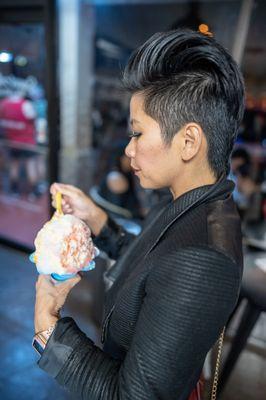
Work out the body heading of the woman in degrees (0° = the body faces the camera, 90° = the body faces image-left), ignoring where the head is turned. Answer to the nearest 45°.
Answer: approximately 90°

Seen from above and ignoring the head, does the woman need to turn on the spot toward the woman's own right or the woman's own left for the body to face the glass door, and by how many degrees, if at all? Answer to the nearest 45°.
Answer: approximately 45° to the woman's own right

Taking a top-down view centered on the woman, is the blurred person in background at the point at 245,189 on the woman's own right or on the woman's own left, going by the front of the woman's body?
on the woman's own right

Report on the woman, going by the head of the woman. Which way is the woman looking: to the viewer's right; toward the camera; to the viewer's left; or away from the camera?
to the viewer's left
